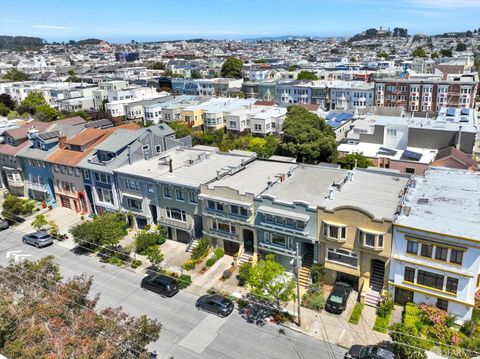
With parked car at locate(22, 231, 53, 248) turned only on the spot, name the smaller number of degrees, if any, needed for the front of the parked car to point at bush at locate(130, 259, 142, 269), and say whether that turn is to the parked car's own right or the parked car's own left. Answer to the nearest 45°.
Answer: approximately 180°

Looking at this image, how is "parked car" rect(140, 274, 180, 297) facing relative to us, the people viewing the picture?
facing away from the viewer and to the left of the viewer

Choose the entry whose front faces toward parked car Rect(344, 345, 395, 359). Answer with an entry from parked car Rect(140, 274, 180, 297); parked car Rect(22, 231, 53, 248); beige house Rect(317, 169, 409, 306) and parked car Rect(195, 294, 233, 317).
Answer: the beige house

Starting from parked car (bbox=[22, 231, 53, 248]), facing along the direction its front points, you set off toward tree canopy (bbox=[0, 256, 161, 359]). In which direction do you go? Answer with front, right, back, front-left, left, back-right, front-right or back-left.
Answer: back-left

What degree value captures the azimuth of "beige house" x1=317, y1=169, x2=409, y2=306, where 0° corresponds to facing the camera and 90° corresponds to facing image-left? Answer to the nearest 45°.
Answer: approximately 0°

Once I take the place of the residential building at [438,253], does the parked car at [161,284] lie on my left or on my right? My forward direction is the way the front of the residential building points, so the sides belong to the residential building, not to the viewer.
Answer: on my right

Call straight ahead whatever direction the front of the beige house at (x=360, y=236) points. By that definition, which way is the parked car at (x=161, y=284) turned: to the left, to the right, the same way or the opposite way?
to the right

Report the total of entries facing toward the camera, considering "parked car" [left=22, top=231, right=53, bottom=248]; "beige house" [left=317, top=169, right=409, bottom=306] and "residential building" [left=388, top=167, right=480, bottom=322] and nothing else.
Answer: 2

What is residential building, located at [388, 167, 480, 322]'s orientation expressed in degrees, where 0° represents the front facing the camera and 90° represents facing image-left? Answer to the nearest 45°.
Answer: approximately 0°

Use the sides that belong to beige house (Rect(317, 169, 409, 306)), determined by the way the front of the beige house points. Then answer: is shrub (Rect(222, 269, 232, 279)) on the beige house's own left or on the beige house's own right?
on the beige house's own right

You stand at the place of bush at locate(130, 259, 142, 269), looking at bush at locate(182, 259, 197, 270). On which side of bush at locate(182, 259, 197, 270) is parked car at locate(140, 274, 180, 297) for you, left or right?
right

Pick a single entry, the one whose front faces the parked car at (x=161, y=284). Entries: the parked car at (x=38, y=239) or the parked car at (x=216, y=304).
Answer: the parked car at (x=216, y=304)
